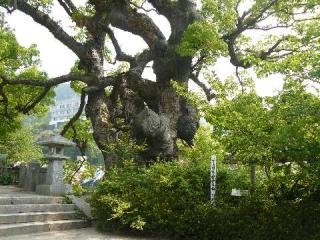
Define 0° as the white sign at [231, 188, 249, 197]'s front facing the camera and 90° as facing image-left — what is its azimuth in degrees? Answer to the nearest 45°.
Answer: approximately 0°

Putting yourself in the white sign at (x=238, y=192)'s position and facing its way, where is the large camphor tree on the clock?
The large camphor tree is roughly at 5 o'clock from the white sign.

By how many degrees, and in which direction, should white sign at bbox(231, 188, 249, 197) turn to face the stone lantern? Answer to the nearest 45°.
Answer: approximately 135° to its right

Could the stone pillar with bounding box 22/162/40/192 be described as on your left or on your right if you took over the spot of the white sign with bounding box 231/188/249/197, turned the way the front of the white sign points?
on your right

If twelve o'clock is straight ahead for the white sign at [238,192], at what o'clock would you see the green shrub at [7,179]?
The green shrub is roughly at 4 o'clock from the white sign.

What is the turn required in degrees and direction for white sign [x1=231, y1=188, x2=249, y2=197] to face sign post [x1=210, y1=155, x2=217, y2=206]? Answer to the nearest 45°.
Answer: approximately 90° to its right
